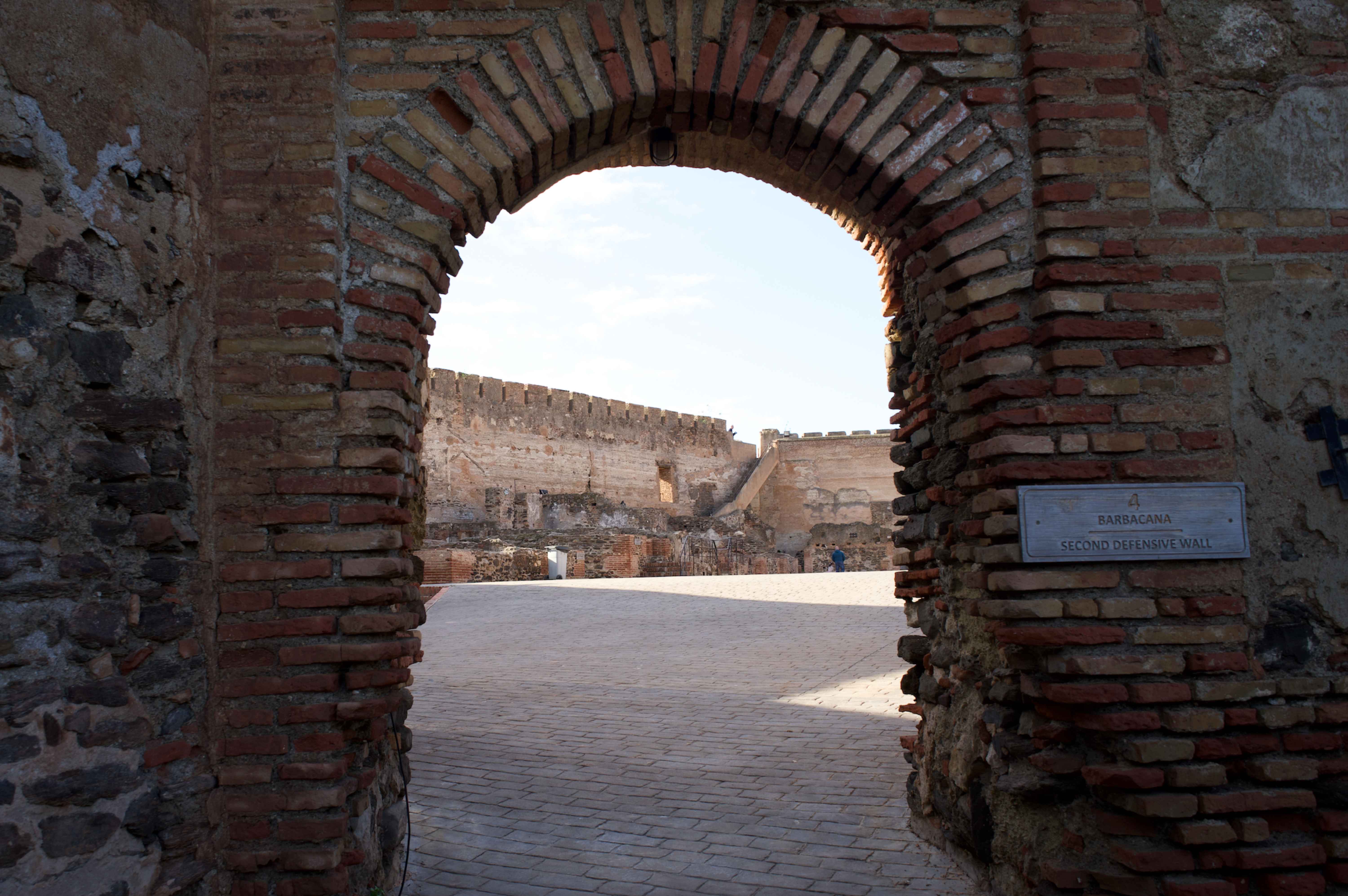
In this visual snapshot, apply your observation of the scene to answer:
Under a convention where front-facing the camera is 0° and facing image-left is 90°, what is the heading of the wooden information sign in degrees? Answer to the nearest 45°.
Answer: approximately 0°

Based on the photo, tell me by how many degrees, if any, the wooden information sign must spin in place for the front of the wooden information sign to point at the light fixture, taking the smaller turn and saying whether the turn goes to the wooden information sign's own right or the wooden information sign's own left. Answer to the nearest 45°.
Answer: approximately 90° to the wooden information sign's own right

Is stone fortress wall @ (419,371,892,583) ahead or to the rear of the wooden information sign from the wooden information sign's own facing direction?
to the rear

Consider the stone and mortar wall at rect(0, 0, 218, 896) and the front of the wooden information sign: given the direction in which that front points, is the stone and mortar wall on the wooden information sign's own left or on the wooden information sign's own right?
on the wooden information sign's own right

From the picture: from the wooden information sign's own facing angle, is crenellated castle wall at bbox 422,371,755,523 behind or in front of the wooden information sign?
behind
